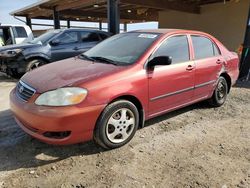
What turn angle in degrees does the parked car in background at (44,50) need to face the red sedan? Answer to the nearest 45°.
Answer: approximately 45° to its left

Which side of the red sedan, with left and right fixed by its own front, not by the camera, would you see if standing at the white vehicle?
right

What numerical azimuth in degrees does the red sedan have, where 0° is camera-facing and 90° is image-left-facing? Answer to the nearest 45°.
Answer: approximately 45°

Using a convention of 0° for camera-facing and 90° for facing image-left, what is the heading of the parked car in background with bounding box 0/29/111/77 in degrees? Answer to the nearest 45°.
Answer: approximately 45°

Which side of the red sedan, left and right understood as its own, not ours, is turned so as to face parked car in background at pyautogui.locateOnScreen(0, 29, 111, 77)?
right
